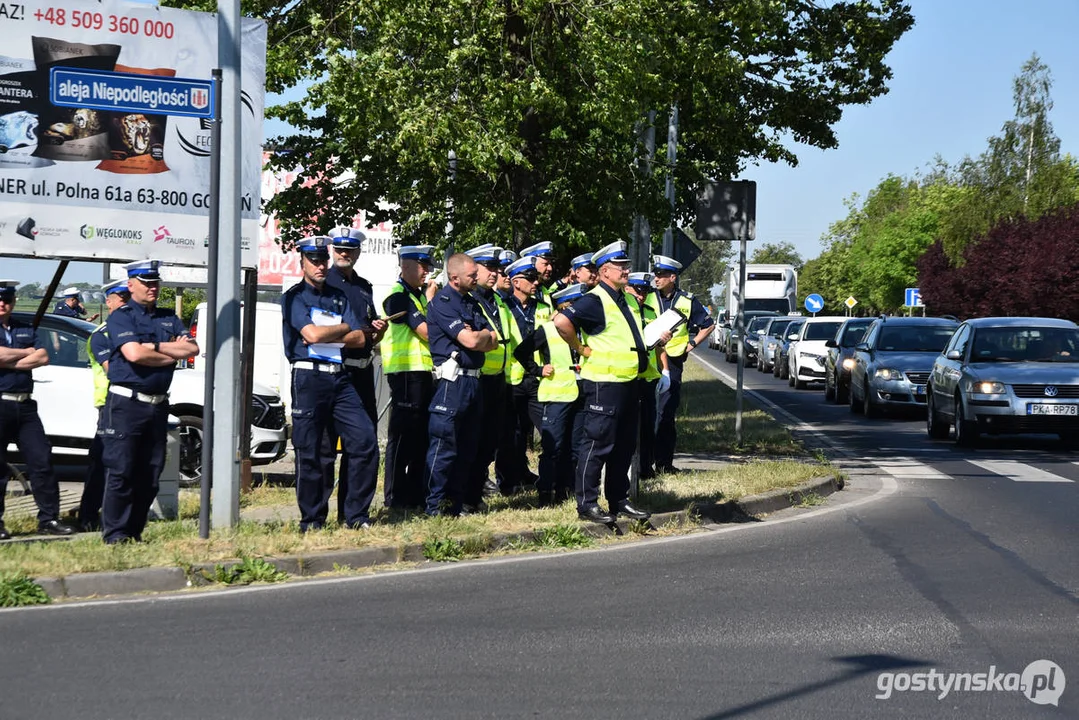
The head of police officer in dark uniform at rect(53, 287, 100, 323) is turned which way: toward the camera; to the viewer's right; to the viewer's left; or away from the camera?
to the viewer's right

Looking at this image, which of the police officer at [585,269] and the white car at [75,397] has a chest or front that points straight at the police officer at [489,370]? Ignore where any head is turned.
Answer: the white car

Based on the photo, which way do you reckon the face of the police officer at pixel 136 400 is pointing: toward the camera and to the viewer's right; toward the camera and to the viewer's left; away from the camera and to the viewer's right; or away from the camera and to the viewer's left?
toward the camera and to the viewer's right

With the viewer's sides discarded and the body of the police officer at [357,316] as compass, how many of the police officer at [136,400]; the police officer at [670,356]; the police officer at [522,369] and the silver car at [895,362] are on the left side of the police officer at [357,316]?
3

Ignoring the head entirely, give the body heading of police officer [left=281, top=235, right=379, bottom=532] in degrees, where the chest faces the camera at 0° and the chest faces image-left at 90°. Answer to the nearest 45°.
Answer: approximately 315°

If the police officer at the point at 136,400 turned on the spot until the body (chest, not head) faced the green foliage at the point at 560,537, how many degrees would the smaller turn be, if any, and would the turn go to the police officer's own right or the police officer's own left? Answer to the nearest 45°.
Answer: approximately 45° to the police officer's own left

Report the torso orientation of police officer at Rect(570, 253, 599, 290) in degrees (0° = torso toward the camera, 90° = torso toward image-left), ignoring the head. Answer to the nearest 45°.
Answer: approximately 270°

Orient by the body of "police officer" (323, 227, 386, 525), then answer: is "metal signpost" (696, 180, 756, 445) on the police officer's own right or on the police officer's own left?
on the police officer's own left
